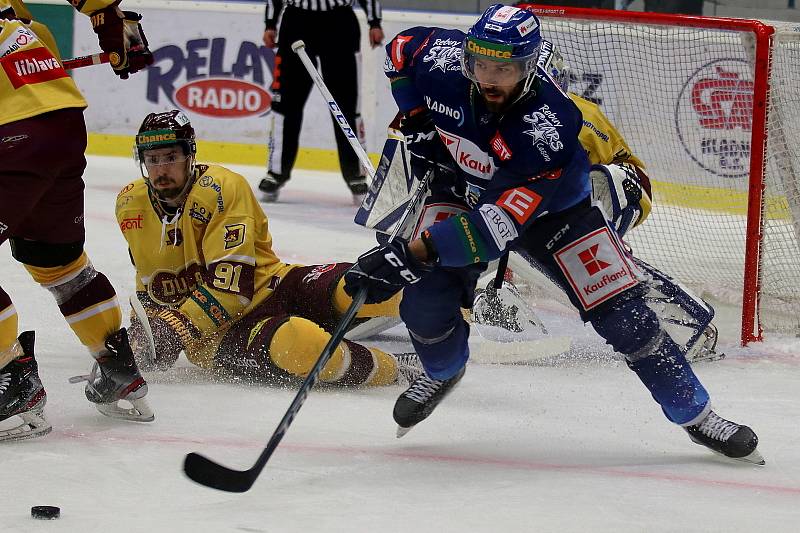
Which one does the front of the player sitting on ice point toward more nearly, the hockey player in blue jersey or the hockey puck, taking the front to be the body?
the hockey puck

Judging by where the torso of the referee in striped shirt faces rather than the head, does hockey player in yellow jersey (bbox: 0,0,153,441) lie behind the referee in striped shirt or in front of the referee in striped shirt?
in front

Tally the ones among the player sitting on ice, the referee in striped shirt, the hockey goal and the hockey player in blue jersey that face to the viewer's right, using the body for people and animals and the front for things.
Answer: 0

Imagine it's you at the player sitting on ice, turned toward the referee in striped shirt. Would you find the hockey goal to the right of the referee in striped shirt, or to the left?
right

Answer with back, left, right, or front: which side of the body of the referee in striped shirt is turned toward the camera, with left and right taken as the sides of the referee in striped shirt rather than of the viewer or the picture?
front

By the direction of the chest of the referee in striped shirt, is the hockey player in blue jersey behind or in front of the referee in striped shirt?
in front

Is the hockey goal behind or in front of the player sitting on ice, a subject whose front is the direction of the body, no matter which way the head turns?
behind

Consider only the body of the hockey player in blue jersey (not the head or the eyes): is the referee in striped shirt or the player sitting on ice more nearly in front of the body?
the player sitting on ice

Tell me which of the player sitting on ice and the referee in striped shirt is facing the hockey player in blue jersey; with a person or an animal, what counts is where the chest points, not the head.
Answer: the referee in striped shirt

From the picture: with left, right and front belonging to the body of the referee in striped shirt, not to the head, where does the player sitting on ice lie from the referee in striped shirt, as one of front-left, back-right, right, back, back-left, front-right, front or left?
front

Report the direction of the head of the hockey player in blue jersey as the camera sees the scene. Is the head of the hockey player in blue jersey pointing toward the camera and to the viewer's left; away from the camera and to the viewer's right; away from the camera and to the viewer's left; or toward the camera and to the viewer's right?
toward the camera and to the viewer's left

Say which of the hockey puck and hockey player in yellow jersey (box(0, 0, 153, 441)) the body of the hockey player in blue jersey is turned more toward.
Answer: the hockey puck

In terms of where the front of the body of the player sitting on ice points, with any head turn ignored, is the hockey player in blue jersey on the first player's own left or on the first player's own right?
on the first player's own left

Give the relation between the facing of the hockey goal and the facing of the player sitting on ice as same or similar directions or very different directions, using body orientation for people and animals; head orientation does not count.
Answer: same or similar directions

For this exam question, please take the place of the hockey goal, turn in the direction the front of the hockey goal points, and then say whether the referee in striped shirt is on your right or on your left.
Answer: on your right

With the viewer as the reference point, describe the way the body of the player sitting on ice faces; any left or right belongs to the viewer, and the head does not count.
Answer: facing the viewer and to the left of the viewer
